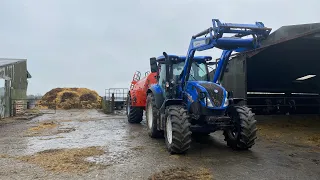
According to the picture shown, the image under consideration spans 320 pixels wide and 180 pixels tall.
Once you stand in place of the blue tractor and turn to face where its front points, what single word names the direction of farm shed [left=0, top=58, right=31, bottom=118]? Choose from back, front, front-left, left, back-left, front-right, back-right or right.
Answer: back

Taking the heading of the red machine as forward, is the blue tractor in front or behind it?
in front

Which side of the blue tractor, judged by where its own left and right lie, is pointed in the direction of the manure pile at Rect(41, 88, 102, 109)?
back

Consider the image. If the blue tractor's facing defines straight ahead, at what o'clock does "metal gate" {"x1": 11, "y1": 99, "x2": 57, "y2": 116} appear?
The metal gate is roughly at 6 o'clock from the blue tractor.

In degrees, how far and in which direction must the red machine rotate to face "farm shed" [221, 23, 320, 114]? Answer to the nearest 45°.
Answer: approximately 45° to its left

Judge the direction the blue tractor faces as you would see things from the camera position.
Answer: facing the viewer and to the right of the viewer

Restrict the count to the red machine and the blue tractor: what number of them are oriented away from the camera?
0

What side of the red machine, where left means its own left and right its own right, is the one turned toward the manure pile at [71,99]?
back

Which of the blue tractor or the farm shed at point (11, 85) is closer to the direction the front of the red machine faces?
the blue tractor

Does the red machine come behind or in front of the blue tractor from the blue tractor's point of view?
behind

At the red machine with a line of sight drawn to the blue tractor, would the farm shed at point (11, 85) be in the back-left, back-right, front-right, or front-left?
back-right

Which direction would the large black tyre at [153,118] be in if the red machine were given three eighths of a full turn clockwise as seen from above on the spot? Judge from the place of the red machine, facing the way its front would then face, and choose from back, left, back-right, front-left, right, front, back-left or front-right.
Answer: left
